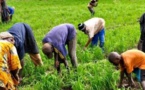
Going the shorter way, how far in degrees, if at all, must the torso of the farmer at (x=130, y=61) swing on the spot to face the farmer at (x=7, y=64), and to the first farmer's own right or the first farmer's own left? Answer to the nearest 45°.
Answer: approximately 45° to the first farmer's own left

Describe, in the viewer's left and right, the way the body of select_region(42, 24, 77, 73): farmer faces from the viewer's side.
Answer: facing the viewer and to the left of the viewer

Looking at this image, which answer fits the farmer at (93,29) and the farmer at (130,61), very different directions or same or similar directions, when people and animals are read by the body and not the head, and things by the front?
same or similar directions

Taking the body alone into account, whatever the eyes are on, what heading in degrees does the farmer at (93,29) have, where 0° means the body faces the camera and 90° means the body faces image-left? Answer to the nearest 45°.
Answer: approximately 90°

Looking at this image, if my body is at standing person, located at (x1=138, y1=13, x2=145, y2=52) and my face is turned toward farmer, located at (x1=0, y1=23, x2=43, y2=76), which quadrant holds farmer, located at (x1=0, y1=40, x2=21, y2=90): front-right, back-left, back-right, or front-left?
front-left

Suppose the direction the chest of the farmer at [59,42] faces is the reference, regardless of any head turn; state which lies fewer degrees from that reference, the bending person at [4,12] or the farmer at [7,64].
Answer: the farmer

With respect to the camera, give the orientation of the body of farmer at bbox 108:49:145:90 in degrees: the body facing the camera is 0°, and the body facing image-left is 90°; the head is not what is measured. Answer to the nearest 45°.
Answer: approximately 90°

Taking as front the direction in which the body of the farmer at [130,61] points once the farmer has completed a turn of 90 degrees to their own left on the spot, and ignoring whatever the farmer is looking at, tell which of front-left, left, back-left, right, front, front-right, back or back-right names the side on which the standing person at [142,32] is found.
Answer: back
